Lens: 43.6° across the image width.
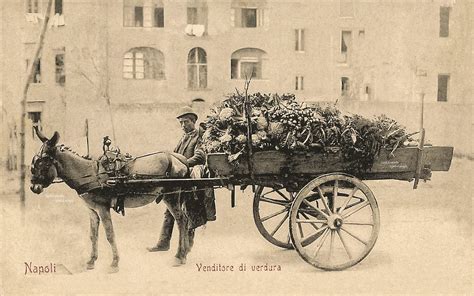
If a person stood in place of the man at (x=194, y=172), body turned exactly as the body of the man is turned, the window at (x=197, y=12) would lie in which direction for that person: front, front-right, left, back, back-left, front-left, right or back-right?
back-right

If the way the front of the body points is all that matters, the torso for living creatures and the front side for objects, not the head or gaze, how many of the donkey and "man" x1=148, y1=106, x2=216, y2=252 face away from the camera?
0

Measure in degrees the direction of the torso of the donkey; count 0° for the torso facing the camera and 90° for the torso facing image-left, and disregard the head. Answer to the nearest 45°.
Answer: approximately 90°

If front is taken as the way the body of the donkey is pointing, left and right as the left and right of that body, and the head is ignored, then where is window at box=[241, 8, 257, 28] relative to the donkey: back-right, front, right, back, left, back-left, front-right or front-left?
back-right

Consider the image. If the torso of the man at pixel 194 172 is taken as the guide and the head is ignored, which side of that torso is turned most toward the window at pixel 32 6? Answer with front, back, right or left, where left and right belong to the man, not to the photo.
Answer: right

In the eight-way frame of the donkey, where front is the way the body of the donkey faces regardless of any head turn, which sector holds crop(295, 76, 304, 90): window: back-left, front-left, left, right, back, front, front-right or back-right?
back-right

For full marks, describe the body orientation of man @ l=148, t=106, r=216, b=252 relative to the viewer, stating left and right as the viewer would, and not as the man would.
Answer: facing the viewer and to the left of the viewer
